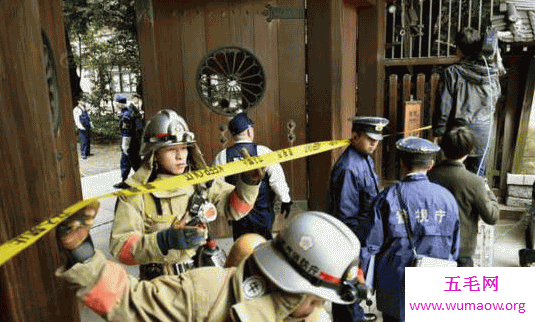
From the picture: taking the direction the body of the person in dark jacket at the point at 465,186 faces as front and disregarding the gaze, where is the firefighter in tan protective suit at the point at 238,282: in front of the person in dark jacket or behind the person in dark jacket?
behind

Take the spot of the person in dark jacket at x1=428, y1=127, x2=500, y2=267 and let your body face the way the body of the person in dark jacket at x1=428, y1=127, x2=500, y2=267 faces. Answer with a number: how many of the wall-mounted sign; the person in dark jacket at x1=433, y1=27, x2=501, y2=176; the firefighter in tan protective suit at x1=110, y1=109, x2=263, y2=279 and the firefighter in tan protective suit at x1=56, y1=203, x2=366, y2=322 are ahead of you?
2

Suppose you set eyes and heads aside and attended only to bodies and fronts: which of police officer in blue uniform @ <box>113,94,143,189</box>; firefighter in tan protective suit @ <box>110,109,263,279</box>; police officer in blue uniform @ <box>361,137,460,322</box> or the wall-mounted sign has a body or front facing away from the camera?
police officer in blue uniform @ <box>361,137,460,322</box>

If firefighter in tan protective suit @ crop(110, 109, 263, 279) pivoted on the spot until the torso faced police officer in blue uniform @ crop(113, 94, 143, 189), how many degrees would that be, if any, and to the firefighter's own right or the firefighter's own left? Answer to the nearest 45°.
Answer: approximately 135° to the firefighter's own left

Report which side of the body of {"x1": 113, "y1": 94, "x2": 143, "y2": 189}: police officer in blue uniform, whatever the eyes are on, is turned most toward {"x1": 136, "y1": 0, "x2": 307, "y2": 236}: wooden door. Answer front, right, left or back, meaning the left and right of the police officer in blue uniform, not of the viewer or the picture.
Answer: left

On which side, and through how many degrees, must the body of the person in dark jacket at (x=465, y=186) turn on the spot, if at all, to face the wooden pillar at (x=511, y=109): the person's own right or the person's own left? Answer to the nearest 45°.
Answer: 0° — they already face it

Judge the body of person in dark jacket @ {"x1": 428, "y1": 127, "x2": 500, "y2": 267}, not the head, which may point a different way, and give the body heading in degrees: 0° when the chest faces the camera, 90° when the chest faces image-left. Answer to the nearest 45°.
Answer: approximately 180°

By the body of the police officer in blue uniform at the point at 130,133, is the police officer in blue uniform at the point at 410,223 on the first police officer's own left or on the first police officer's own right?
on the first police officer's own left

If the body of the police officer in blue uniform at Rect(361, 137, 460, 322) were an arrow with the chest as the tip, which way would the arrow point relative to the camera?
away from the camera

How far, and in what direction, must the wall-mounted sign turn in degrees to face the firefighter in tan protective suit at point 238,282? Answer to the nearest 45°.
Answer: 0° — it already faces them

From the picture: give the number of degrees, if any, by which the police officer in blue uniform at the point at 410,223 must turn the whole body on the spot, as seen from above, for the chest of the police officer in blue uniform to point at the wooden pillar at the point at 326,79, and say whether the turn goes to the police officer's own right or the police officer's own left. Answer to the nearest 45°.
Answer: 0° — they already face it

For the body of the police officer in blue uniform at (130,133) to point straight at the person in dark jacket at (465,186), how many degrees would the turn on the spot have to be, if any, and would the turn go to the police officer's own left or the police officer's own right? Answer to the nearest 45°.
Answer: approximately 90° to the police officer's own left

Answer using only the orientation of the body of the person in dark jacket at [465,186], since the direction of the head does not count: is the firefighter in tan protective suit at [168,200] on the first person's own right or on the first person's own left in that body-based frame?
on the first person's own left
